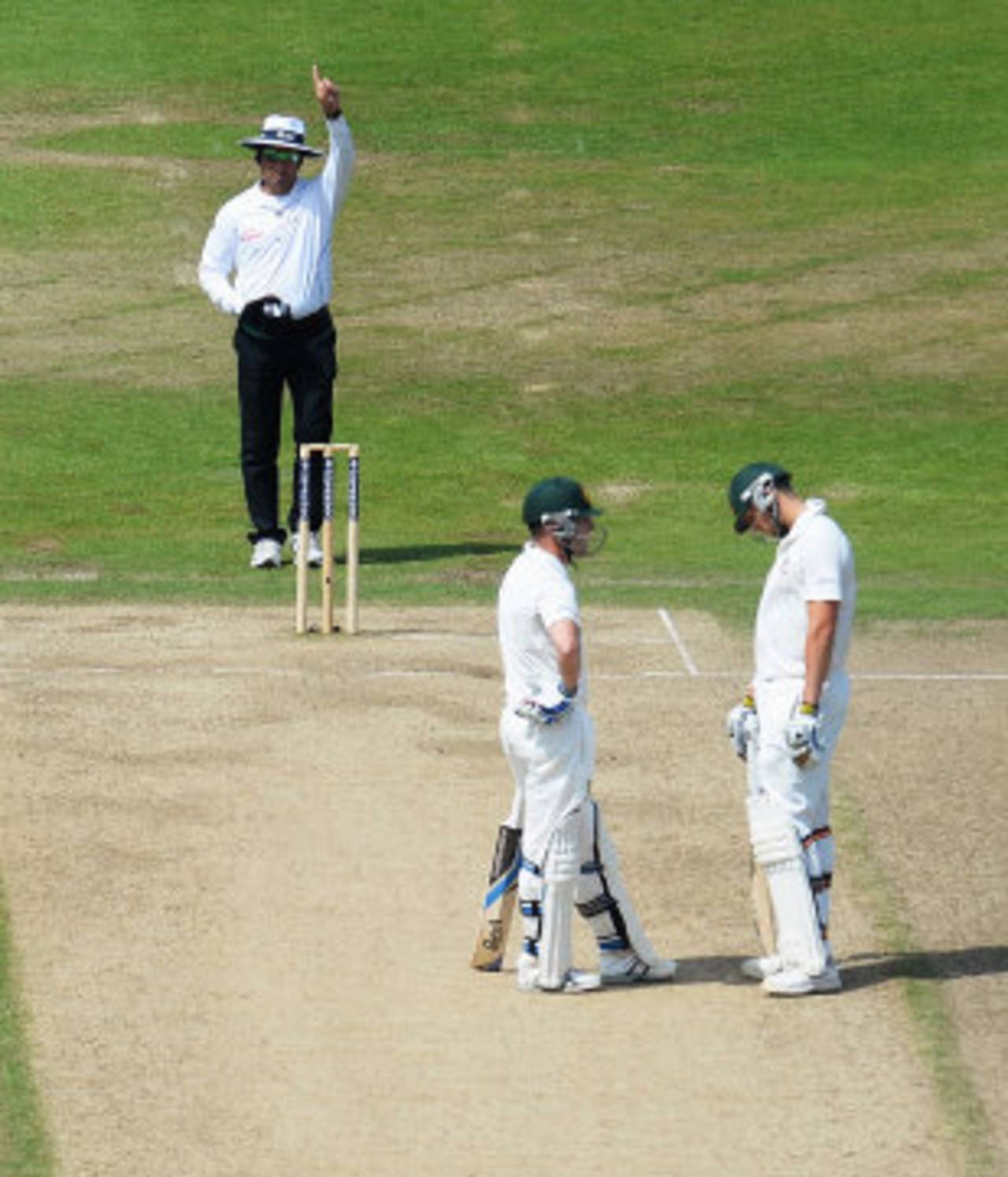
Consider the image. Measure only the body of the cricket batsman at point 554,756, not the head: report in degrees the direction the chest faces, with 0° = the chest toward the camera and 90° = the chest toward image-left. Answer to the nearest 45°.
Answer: approximately 270°

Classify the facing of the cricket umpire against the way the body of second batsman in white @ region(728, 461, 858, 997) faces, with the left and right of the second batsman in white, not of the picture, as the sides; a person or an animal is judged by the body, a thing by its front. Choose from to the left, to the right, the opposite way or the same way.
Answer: to the left

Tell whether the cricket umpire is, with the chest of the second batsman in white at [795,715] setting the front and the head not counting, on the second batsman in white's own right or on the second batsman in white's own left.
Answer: on the second batsman in white's own right

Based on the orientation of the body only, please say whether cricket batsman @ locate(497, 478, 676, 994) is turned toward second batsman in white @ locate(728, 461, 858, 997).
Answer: yes

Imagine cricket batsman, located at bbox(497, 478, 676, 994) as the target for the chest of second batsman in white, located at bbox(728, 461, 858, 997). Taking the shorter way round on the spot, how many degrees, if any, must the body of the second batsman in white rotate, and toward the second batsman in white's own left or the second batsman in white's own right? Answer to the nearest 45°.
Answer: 0° — they already face them

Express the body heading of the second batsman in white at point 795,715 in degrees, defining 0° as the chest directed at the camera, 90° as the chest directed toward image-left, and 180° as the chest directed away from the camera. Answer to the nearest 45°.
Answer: approximately 90°

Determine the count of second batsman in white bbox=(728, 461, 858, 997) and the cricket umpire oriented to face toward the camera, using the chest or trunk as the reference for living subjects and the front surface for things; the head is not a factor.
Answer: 1
